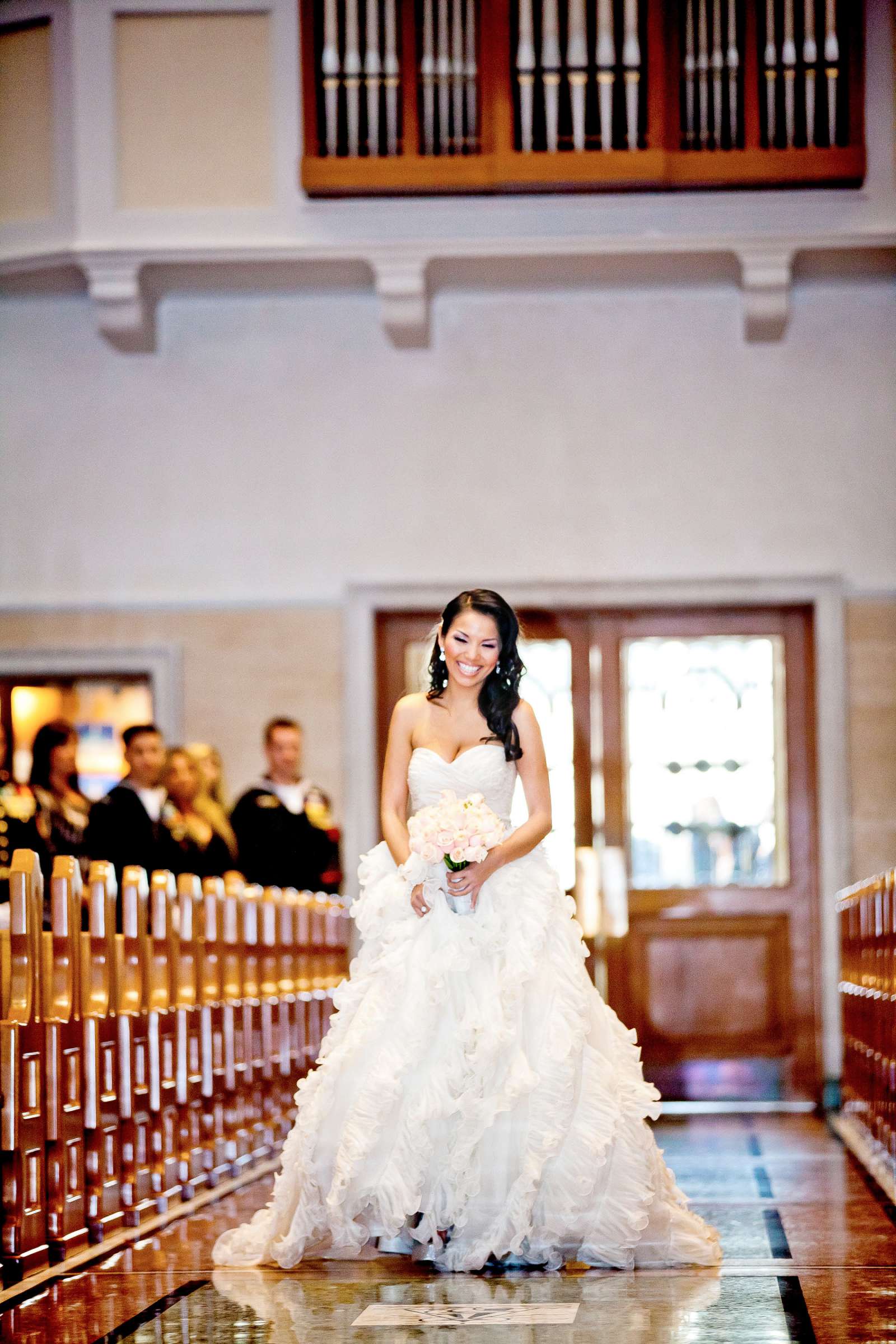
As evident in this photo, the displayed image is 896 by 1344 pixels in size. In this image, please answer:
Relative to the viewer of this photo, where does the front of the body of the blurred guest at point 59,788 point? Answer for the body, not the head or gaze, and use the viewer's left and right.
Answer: facing the viewer and to the right of the viewer

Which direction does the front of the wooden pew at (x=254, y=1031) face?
toward the camera

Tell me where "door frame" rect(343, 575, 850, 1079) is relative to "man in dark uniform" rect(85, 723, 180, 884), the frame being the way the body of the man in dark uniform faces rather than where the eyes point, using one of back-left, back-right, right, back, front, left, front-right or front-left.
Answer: left

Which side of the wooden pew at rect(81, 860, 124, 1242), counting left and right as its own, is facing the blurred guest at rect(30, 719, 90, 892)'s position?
back

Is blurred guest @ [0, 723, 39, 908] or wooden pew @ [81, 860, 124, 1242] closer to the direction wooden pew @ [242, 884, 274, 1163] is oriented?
the wooden pew

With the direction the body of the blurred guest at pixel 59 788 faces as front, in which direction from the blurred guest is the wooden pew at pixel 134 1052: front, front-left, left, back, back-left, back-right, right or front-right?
front-right

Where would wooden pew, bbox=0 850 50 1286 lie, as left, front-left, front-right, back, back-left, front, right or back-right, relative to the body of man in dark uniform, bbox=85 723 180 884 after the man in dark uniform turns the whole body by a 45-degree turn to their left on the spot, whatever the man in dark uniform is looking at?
right

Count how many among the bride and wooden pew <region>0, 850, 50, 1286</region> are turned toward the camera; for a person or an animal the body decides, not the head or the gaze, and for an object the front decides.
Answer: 2

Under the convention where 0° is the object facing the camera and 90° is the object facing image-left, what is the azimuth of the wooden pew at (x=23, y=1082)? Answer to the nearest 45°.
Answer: approximately 0°

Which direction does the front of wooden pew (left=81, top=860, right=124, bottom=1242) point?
toward the camera

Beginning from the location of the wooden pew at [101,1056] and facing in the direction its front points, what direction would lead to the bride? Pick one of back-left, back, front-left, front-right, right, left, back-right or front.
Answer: front-left

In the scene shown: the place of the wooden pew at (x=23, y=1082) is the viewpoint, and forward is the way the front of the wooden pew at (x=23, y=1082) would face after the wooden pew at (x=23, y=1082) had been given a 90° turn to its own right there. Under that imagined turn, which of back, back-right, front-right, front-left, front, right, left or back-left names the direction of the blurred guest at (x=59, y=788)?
right
